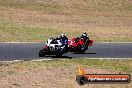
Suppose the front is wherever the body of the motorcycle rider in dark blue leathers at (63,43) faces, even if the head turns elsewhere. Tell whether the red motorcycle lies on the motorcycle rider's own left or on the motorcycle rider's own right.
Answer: on the motorcycle rider's own right

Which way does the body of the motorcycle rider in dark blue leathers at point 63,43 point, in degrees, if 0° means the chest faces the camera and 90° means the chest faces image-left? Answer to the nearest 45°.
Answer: approximately 90°
